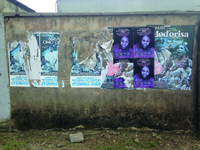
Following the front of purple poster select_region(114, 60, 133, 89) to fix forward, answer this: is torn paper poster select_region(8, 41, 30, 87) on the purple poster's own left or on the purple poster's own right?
on the purple poster's own right

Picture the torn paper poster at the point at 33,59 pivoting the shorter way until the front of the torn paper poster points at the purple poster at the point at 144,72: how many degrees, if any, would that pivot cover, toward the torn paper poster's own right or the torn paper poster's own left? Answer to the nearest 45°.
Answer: approximately 45° to the torn paper poster's own left

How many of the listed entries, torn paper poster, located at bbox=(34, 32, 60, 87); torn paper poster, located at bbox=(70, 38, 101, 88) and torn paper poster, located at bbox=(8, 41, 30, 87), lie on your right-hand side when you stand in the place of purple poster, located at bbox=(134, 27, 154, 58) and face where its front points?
3

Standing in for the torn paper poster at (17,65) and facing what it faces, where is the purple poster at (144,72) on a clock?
The purple poster is roughly at 10 o'clock from the torn paper poster.

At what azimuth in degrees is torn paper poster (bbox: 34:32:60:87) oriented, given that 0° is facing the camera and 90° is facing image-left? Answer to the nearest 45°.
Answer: approximately 0°

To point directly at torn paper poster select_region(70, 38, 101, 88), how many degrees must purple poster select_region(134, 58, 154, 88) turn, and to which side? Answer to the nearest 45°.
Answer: approximately 90° to its right

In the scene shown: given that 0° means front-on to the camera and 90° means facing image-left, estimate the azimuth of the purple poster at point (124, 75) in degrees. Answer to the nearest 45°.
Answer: approximately 0°

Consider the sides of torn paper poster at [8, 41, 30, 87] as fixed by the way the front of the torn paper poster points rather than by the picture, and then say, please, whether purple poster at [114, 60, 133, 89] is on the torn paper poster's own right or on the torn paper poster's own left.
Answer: on the torn paper poster's own left

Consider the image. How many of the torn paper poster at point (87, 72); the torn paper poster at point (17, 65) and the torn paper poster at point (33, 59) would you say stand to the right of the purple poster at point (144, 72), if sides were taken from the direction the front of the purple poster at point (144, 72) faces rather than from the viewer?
3
